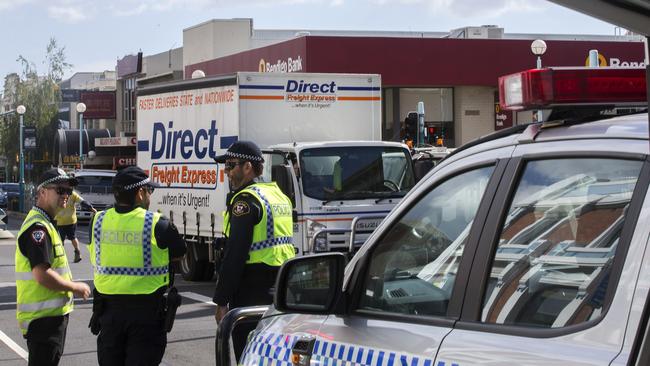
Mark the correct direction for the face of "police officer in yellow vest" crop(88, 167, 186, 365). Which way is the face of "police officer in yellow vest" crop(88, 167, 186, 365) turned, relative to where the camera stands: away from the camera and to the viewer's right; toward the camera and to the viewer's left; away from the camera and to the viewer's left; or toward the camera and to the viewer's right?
away from the camera and to the viewer's right

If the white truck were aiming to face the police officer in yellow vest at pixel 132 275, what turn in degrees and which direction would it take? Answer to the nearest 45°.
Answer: approximately 45° to its right

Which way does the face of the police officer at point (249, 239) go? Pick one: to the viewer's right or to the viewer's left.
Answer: to the viewer's left

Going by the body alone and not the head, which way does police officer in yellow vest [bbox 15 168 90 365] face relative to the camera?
to the viewer's right

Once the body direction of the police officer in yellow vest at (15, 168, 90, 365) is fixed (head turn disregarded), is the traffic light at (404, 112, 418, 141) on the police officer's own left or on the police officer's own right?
on the police officer's own left

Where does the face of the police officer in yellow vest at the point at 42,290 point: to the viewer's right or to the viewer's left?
to the viewer's right

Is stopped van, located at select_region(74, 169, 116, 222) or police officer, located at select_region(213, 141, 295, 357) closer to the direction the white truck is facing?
the police officer

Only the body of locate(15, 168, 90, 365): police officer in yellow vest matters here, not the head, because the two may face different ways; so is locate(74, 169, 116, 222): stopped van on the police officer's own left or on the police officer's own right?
on the police officer's own left

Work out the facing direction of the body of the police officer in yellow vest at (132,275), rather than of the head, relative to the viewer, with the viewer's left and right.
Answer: facing away from the viewer and to the right of the viewer
